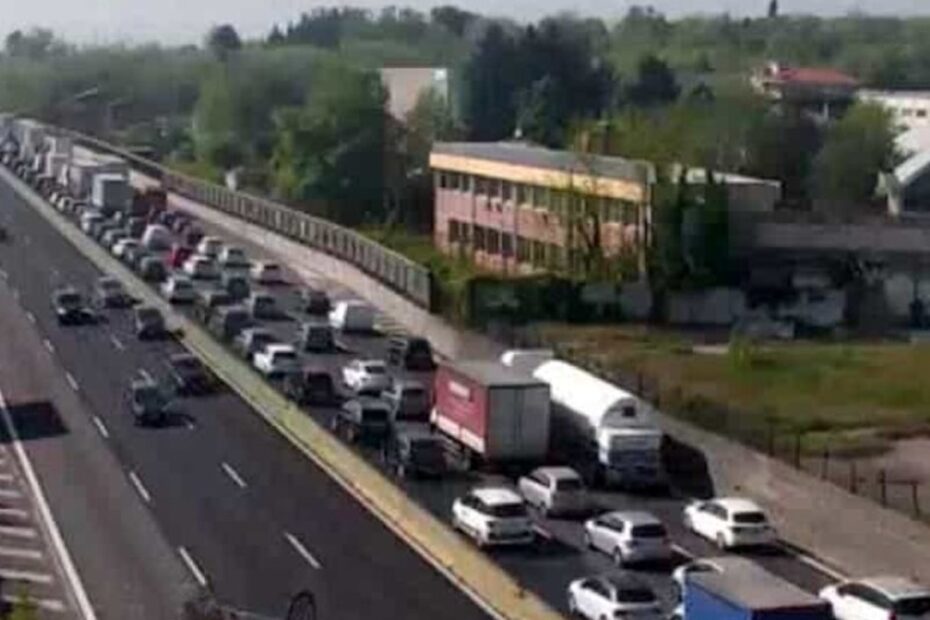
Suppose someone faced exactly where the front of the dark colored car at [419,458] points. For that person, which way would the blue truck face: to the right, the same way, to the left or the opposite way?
the same way

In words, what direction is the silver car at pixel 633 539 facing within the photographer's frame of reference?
facing away from the viewer and to the left of the viewer

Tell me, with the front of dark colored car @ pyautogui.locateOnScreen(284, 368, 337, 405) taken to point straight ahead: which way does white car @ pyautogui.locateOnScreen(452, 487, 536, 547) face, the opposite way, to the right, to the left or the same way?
the same way

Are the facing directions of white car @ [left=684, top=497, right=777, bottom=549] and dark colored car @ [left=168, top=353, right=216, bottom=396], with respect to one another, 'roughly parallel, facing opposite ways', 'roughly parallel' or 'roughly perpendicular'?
roughly parallel, facing opposite ways

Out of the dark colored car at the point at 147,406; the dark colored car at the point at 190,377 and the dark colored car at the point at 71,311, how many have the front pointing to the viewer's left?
0

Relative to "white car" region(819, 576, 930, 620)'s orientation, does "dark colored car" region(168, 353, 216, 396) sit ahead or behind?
ahead

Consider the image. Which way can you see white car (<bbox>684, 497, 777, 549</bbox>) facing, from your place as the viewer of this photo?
facing away from the viewer and to the left of the viewer

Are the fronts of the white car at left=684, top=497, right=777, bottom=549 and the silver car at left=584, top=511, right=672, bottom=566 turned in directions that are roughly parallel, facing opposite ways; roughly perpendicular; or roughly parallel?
roughly parallel

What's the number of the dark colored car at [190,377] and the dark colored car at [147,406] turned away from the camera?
0

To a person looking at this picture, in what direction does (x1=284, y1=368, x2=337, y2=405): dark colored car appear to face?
facing away from the viewer and to the left of the viewer

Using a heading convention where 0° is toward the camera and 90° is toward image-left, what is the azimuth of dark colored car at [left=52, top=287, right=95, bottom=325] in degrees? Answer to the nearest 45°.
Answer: approximately 315°

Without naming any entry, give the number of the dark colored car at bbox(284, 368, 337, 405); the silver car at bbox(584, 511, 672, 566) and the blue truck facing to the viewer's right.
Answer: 0

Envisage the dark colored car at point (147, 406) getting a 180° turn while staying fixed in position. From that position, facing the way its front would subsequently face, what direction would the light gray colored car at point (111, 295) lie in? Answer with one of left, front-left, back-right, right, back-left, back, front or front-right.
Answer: front-right

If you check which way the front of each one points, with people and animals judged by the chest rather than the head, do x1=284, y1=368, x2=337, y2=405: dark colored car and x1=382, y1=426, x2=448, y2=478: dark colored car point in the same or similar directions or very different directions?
same or similar directions

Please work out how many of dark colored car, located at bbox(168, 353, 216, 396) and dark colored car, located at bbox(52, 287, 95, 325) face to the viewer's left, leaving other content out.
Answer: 0

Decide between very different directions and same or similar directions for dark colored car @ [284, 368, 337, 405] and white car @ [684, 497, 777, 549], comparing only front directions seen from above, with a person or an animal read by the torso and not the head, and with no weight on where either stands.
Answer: same or similar directions

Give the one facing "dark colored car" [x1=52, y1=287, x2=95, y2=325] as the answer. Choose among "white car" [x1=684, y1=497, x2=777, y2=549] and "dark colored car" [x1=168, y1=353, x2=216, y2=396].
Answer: the white car

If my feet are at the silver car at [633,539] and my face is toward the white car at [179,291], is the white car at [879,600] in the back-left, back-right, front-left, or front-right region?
back-right

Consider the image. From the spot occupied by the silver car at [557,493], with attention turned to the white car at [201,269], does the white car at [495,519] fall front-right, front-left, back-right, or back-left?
back-left

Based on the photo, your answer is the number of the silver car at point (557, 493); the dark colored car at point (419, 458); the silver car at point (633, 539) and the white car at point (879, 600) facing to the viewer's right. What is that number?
0
